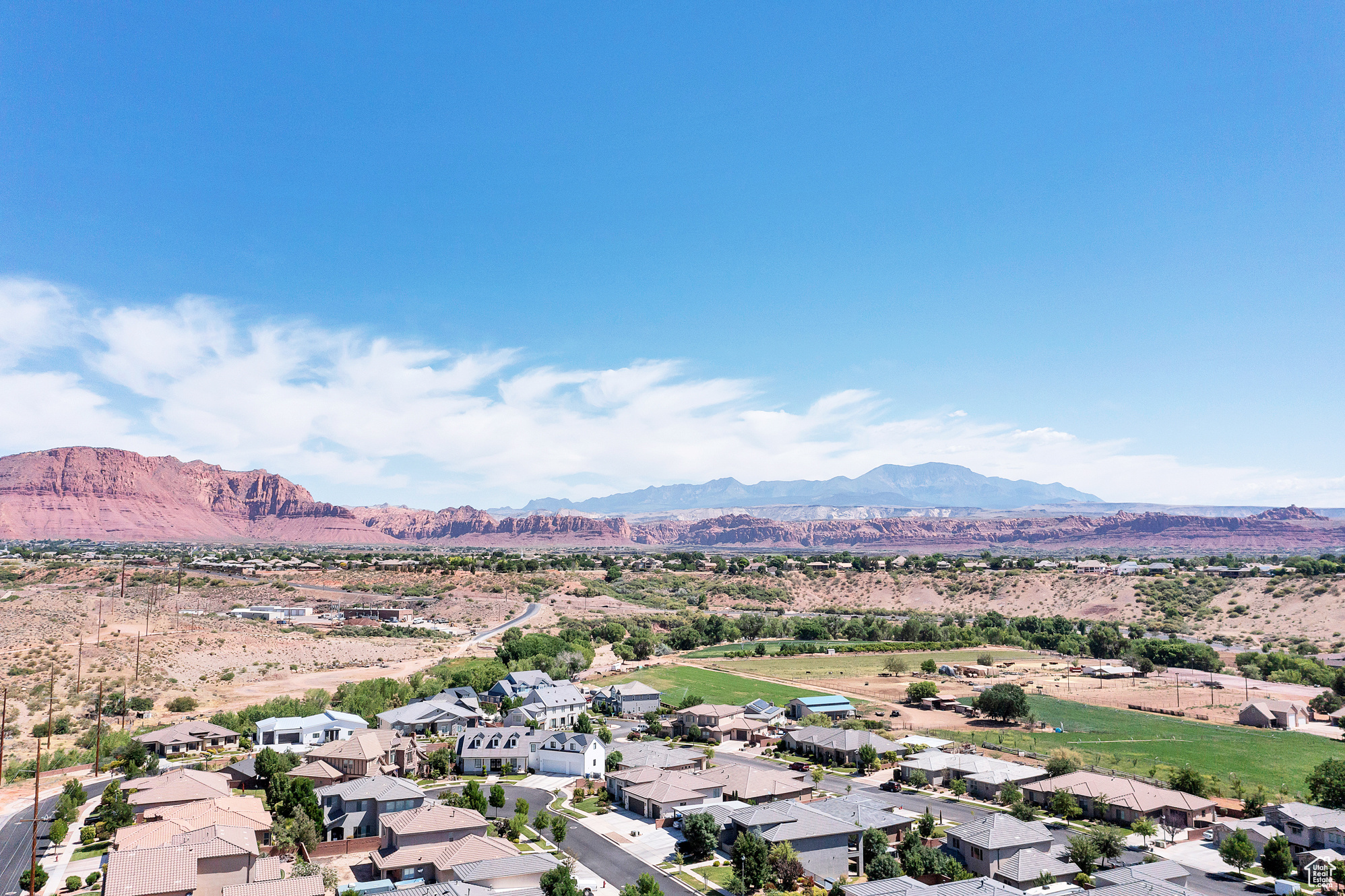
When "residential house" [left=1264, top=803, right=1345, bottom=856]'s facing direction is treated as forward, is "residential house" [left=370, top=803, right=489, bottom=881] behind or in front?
in front

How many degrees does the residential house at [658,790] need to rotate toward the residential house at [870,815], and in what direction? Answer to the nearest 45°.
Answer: approximately 90° to its left

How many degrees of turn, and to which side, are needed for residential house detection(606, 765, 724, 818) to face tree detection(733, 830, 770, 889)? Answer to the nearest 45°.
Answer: approximately 45° to its left

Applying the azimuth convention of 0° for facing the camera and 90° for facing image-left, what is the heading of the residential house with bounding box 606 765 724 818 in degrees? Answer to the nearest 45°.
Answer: approximately 45°

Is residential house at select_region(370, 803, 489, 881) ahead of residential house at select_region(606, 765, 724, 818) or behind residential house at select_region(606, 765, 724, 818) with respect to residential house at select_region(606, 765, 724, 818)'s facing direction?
ahead

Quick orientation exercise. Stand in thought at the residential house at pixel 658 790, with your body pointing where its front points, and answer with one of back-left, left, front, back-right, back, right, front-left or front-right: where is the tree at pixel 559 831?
front

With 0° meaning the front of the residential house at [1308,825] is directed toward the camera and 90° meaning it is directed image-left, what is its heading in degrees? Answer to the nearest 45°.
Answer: approximately 45°

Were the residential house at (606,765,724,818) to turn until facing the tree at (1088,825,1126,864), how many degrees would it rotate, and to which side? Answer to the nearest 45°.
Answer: approximately 90° to its left

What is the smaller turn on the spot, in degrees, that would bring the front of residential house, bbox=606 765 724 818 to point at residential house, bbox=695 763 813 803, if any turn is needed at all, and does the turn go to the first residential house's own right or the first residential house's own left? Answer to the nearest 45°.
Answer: approximately 135° to the first residential house's own left

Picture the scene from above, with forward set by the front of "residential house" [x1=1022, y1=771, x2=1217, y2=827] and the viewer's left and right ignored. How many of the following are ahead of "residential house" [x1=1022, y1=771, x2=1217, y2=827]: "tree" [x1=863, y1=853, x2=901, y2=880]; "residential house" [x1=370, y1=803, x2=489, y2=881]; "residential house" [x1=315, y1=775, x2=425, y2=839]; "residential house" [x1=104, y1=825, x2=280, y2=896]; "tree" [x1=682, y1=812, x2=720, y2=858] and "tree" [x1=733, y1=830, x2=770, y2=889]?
6

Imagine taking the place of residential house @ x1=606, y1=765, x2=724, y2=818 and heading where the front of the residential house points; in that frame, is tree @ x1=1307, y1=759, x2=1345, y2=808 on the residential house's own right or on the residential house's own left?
on the residential house's own left

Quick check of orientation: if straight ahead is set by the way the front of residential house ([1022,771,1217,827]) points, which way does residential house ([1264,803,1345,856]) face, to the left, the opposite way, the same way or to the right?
the same way

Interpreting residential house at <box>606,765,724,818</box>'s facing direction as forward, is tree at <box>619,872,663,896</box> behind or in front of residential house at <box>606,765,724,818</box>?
in front
